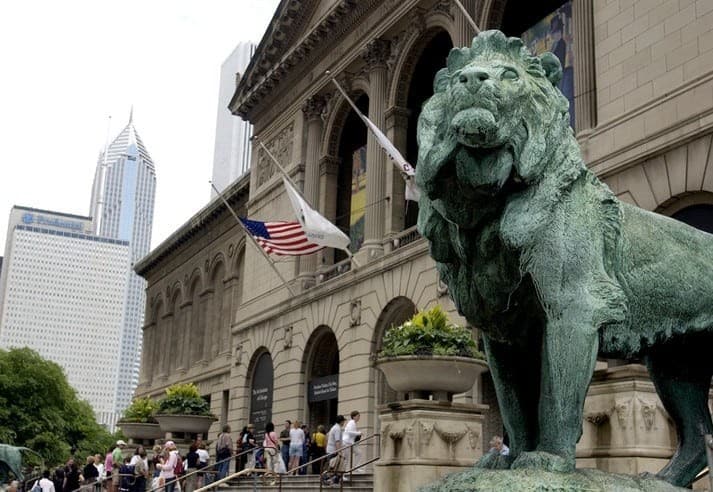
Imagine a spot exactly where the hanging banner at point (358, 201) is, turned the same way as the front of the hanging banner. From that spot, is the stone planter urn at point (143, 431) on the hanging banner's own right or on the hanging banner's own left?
on the hanging banner's own right

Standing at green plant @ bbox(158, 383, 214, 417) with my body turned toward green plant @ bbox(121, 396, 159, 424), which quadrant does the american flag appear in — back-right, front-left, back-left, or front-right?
back-right

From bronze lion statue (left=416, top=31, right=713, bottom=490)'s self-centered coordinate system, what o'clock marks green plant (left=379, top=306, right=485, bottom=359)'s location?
The green plant is roughly at 4 o'clock from the bronze lion statue.

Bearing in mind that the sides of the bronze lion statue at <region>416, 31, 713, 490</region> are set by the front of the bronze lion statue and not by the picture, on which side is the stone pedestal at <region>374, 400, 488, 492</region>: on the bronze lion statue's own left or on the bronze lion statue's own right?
on the bronze lion statue's own right

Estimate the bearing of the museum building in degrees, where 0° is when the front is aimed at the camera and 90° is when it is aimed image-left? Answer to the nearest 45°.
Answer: approximately 45°

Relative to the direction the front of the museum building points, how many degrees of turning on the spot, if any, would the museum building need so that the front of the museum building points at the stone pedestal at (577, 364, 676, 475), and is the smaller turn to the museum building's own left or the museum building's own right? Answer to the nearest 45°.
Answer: approximately 45° to the museum building's own left

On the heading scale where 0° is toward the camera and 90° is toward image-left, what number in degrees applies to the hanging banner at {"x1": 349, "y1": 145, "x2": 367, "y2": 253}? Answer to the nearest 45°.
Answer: approximately 45°
